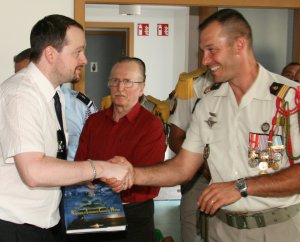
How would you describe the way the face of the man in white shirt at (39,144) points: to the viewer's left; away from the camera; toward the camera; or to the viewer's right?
to the viewer's right

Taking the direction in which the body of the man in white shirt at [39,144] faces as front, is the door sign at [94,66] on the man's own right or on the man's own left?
on the man's own left

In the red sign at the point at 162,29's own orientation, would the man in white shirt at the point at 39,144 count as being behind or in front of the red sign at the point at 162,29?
in front

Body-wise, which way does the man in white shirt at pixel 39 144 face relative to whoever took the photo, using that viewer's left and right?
facing to the right of the viewer

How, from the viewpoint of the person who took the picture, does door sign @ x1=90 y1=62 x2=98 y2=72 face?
facing the viewer

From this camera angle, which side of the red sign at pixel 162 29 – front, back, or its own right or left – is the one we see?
front

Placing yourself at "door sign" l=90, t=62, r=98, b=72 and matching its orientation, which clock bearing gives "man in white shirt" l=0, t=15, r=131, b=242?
The man in white shirt is roughly at 12 o'clock from the door sign.

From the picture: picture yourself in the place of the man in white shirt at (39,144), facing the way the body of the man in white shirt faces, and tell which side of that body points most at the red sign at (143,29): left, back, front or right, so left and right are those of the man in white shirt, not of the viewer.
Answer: left
